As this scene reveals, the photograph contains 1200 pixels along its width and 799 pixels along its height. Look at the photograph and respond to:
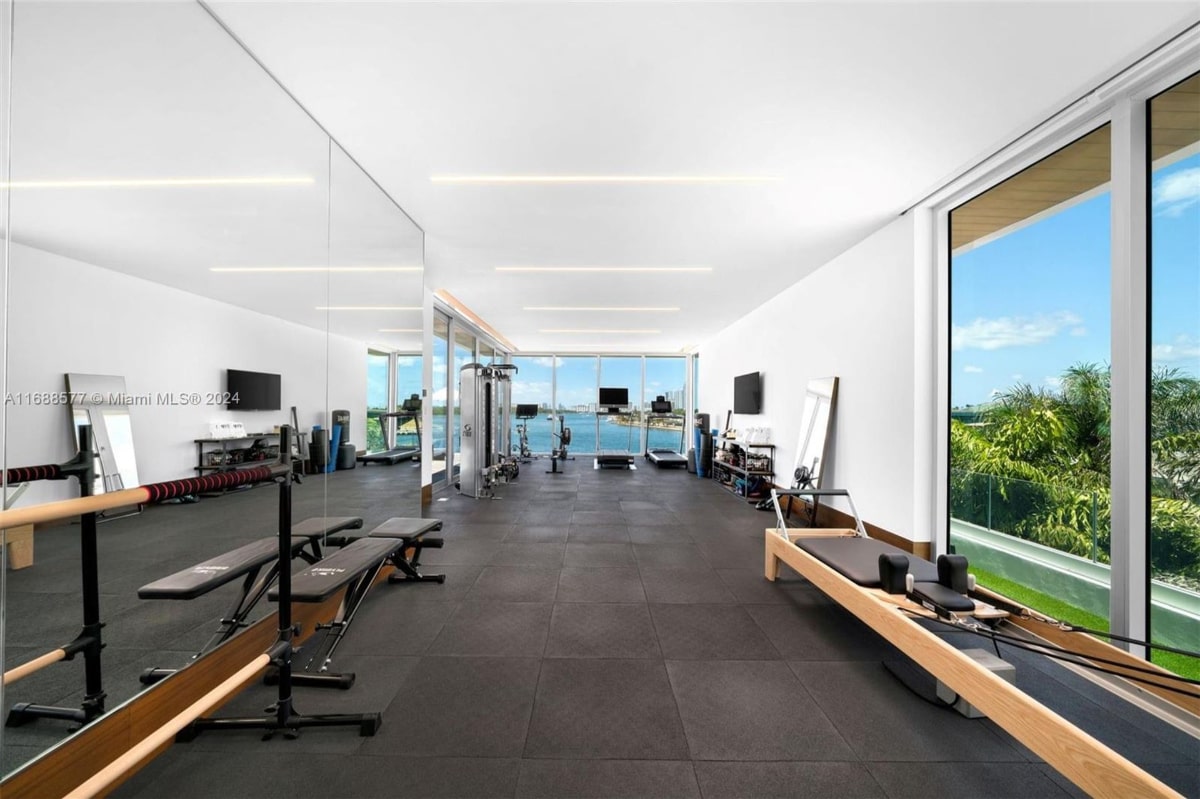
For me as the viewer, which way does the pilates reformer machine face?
facing away from the viewer and to the left of the viewer

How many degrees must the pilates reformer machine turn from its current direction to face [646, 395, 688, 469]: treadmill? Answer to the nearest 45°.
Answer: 0° — it already faces it

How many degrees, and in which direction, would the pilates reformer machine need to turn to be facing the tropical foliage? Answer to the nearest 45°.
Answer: approximately 45° to its right

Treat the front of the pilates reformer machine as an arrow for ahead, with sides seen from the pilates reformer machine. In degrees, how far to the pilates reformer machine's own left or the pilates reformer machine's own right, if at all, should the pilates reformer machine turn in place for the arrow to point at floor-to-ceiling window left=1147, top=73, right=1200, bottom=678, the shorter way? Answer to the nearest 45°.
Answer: approximately 90° to the pilates reformer machine's own right

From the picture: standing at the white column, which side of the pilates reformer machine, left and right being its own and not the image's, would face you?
right

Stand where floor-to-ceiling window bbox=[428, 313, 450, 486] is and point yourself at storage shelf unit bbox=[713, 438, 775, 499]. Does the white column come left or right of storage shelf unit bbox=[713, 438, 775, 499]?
right

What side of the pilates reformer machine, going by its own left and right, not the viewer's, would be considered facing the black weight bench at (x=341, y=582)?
left

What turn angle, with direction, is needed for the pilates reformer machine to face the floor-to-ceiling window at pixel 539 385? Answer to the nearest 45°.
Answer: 0° — it already faces it
